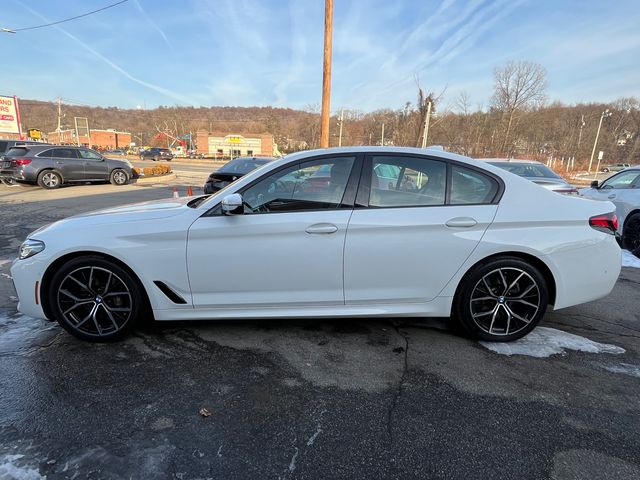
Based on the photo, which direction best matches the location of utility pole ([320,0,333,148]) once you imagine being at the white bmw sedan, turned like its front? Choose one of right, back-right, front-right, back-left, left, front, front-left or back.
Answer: right

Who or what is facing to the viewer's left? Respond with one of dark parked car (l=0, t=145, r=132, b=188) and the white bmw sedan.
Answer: the white bmw sedan

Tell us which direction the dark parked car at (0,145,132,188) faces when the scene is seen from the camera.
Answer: facing away from the viewer and to the right of the viewer

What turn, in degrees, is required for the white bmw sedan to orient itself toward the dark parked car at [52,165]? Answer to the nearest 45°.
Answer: approximately 45° to its right

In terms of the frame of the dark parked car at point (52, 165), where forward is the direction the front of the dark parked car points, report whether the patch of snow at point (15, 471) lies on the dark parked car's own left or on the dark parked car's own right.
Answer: on the dark parked car's own right

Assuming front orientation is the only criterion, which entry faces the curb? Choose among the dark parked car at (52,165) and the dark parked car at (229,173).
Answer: the dark parked car at (52,165)

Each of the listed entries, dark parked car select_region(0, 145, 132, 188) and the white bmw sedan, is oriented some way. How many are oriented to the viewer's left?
1

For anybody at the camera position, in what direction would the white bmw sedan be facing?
facing to the left of the viewer

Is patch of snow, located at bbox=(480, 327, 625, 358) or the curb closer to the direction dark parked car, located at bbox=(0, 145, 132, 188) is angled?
the curb

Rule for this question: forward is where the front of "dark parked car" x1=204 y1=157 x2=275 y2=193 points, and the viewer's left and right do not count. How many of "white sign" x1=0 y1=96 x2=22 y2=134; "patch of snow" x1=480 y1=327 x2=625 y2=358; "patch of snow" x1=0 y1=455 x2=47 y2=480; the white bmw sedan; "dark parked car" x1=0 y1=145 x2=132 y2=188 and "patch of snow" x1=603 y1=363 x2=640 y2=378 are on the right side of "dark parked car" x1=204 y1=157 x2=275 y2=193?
4
